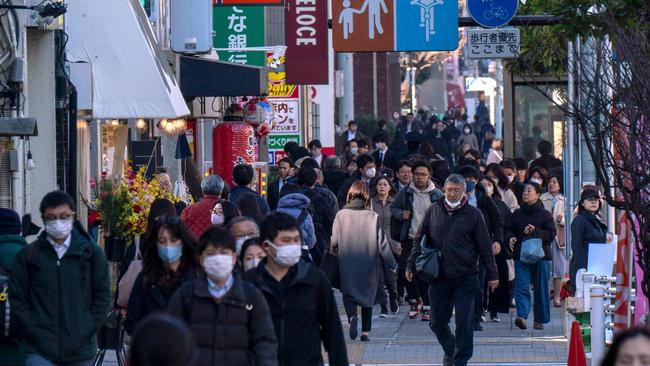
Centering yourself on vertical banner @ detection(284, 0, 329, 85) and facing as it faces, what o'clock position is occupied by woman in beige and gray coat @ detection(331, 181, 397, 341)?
The woman in beige and gray coat is roughly at 12 o'clock from the vertical banner.

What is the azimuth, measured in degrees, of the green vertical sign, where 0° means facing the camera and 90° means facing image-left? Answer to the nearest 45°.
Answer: approximately 0°

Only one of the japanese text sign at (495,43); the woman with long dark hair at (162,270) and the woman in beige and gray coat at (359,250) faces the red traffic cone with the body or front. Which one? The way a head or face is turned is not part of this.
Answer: the japanese text sign

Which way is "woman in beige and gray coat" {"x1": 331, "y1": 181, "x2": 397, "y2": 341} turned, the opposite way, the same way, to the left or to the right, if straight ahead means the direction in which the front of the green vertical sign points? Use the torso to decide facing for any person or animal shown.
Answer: the opposite way

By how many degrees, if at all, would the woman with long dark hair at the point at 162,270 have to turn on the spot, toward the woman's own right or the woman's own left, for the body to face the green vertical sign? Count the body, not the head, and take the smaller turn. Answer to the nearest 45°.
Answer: approximately 180°
